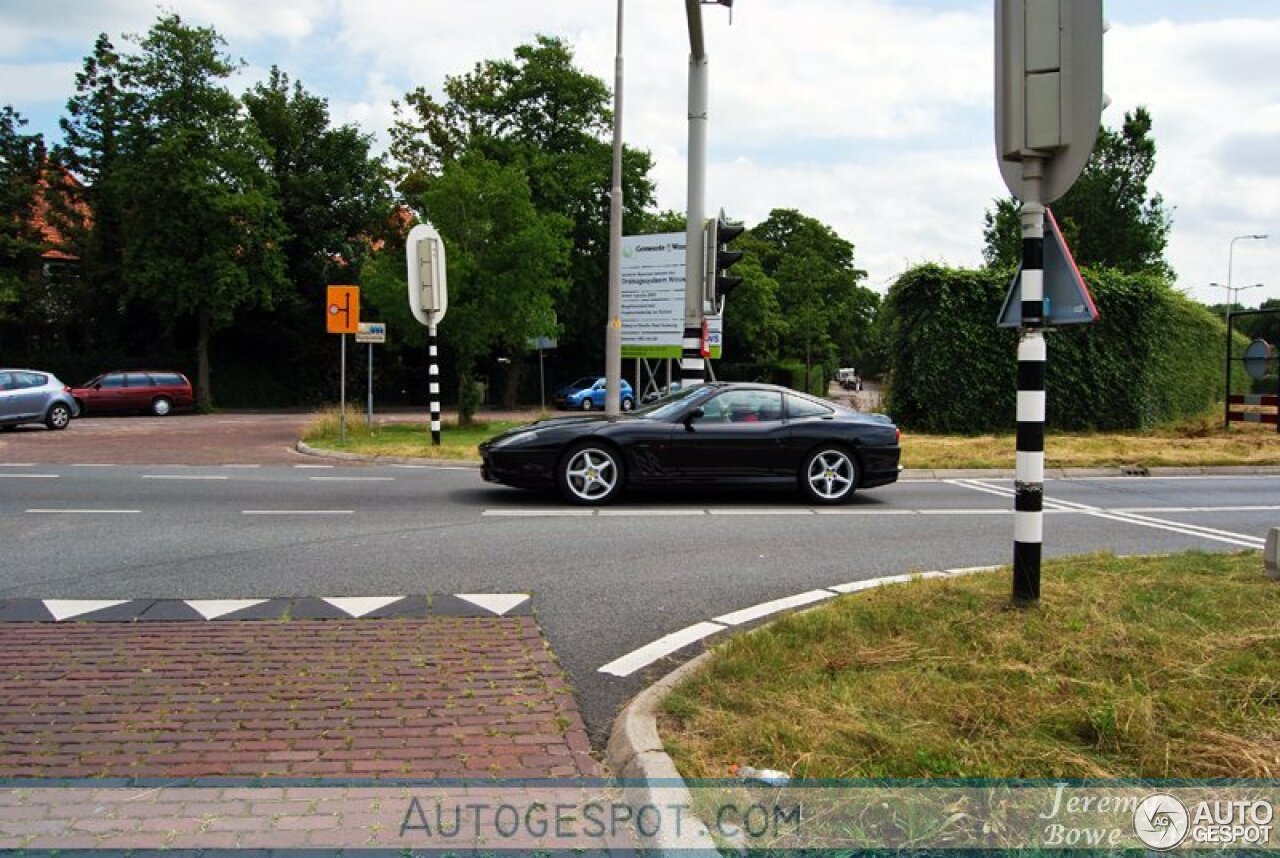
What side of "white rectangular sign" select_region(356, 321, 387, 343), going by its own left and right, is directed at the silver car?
right

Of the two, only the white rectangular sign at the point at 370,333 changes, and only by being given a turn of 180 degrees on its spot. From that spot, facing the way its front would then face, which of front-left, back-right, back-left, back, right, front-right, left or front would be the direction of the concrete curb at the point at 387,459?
back

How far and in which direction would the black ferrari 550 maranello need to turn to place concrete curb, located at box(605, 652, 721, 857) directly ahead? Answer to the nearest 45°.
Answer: approximately 90° to its left

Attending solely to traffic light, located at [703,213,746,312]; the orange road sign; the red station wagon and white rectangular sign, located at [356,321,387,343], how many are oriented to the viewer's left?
1

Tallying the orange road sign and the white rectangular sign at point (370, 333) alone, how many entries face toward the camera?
2

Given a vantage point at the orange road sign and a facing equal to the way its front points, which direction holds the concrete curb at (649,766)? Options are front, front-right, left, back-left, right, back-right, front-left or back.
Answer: front

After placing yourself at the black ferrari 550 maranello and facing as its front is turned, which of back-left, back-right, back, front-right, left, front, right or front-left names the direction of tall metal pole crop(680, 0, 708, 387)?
right

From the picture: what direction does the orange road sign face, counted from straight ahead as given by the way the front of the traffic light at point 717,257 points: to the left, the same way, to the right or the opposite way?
to the right

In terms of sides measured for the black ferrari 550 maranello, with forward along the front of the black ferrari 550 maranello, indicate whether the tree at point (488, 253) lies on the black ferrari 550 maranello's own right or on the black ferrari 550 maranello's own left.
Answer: on the black ferrari 550 maranello's own right

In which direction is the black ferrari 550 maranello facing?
to the viewer's left

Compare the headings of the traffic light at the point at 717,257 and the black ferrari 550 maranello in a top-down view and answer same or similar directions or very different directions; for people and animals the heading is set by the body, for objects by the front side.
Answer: very different directions

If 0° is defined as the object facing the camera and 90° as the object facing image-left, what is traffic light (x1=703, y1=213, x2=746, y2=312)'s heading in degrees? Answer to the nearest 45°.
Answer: approximately 270°

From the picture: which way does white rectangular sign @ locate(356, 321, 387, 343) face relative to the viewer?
toward the camera

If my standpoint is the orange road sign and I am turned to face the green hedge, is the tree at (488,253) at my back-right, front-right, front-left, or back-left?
front-left
